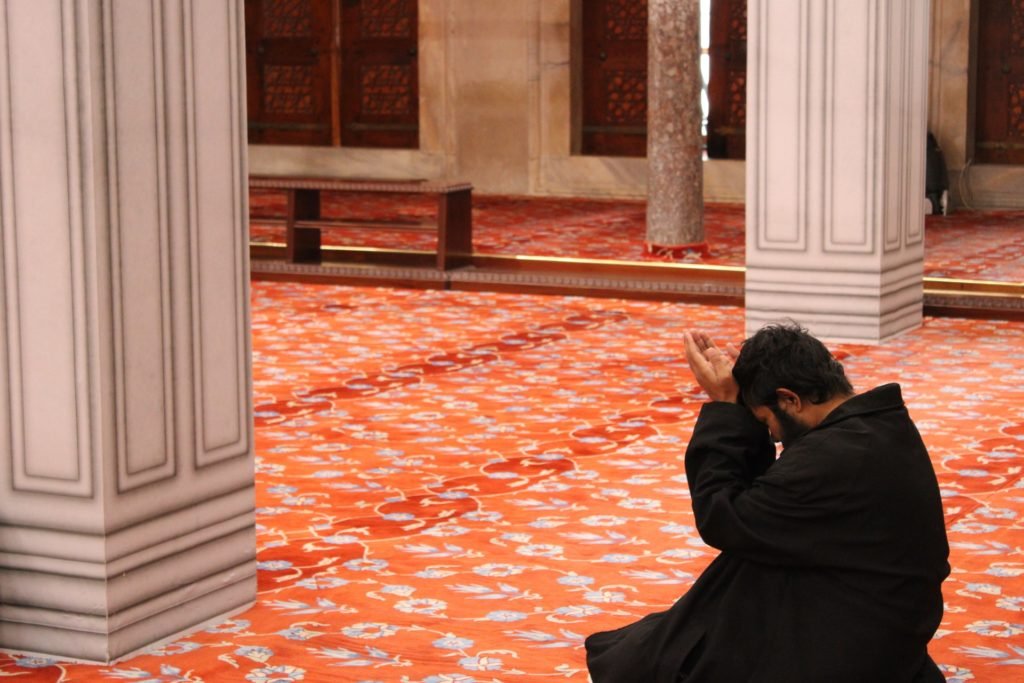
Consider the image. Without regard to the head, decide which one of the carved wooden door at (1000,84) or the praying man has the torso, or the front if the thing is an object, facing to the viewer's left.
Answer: the praying man

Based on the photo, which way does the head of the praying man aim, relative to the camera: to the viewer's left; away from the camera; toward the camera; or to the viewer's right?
to the viewer's left

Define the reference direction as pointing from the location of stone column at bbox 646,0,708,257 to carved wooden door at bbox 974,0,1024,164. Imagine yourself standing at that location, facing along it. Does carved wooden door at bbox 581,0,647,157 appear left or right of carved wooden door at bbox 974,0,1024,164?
left

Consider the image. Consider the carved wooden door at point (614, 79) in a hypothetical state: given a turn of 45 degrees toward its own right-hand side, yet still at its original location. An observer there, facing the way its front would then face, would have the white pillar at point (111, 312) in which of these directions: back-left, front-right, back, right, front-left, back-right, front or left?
front-left

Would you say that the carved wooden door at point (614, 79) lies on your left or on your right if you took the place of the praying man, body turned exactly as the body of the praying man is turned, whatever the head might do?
on your right

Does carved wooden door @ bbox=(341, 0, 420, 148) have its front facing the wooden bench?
yes

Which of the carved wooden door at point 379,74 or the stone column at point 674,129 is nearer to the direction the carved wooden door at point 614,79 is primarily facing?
the stone column

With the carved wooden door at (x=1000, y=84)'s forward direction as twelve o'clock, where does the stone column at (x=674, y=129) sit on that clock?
The stone column is roughly at 1 o'clock from the carved wooden door.

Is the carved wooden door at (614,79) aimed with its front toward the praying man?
yes

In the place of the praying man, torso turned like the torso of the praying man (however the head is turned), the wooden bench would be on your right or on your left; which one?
on your right

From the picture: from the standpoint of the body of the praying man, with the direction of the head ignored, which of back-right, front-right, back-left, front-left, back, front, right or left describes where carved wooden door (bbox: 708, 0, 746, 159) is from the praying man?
right

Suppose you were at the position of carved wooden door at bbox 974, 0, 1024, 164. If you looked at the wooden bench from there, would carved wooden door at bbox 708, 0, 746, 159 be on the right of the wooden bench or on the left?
right

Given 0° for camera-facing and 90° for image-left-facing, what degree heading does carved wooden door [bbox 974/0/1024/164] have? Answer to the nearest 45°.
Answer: approximately 0°
